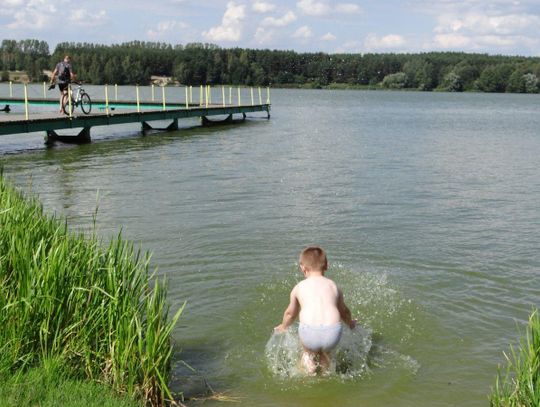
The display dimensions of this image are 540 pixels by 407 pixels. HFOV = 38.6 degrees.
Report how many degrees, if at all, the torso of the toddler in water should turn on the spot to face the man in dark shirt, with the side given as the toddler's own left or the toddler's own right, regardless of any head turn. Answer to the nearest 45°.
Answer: approximately 45° to the toddler's own left

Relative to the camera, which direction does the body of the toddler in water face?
away from the camera

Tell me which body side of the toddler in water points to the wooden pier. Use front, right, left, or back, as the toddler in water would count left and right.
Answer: front
